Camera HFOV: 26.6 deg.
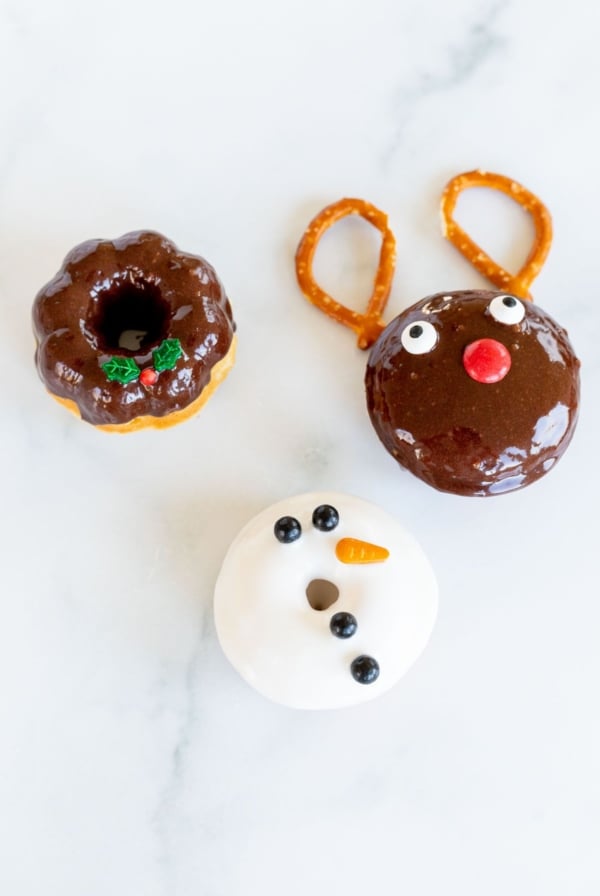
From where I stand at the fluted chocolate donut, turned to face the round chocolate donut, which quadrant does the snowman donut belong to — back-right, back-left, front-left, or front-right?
front-right

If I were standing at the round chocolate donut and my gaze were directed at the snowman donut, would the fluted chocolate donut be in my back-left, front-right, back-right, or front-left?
front-right

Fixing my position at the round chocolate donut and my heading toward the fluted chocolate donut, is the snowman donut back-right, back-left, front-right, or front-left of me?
front-left

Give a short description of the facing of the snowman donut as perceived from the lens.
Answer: facing the viewer

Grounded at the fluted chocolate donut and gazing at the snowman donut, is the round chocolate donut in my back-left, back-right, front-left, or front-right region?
front-left
